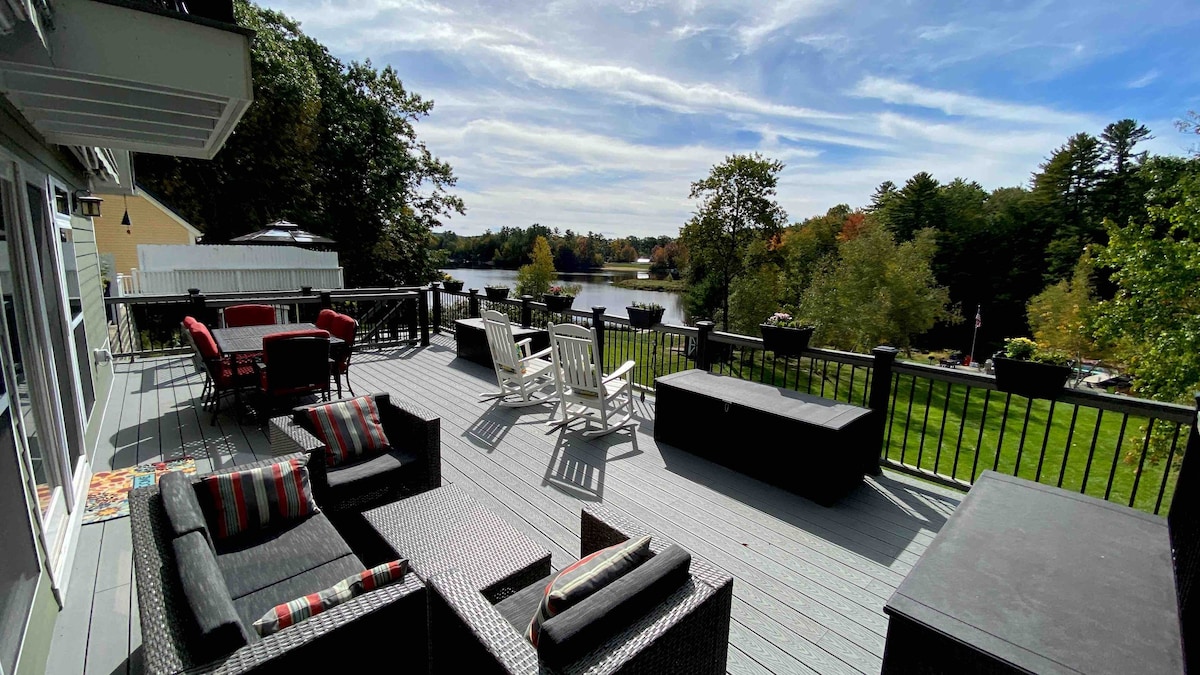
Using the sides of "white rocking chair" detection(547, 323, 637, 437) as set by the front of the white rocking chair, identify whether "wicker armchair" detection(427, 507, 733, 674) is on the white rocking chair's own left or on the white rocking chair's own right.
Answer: on the white rocking chair's own right

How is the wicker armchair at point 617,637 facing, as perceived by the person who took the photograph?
facing away from the viewer and to the left of the viewer

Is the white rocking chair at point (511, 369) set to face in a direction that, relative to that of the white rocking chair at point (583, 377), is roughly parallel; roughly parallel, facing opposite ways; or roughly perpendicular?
roughly parallel

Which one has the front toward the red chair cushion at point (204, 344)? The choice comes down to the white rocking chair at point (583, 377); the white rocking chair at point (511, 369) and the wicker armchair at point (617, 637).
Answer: the wicker armchair

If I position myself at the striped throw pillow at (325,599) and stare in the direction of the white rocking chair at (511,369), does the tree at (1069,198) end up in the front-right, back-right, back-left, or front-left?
front-right

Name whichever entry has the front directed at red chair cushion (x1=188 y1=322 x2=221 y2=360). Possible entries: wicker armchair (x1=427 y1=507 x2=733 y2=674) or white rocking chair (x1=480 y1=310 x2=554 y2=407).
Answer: the wicker armchair

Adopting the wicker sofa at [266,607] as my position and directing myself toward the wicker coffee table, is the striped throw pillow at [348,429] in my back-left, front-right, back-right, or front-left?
front-left

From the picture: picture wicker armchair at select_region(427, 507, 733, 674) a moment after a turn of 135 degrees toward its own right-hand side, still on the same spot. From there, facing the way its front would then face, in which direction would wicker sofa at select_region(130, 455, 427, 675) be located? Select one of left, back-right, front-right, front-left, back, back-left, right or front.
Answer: back

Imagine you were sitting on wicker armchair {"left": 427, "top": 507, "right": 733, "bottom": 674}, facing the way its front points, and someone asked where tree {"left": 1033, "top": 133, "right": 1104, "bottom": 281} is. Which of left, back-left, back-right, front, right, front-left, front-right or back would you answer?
right

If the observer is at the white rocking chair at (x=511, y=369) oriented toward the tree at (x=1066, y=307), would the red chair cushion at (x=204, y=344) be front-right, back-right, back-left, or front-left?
back-left

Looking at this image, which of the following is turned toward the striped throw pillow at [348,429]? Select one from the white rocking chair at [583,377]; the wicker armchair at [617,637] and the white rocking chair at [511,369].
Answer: the wicker armchair

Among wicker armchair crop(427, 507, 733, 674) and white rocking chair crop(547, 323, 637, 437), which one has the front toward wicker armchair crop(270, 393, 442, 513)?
wicker armchair crop(427, 507, 733, 674)
